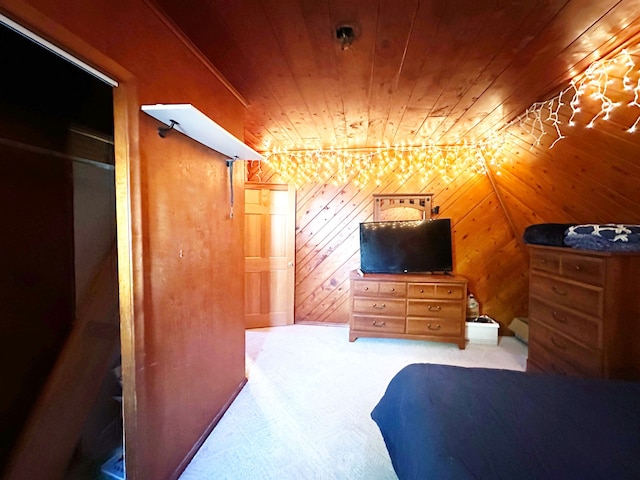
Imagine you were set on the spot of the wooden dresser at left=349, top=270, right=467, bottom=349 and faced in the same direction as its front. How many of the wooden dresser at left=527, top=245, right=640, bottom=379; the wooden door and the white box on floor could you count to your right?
1

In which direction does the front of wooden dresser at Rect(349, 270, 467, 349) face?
toward the camera

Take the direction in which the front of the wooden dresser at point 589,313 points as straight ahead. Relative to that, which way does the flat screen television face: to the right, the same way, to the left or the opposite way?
to the left

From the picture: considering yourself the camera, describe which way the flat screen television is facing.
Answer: facing the viewer

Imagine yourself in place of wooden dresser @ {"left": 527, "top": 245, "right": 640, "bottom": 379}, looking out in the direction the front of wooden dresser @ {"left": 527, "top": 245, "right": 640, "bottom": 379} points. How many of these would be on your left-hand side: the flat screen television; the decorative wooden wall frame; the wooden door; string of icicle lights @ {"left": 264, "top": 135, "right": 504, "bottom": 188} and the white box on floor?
0

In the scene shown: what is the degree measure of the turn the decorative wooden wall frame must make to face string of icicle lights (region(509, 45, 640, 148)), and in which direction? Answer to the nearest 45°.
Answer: approximately 45° to its left

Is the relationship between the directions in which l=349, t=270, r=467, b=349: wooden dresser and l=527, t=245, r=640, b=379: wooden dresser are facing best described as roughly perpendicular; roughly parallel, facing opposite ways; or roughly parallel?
roughly perpendicular

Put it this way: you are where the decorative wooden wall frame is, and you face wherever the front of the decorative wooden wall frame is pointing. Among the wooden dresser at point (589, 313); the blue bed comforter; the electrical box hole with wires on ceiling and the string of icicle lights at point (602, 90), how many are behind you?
0

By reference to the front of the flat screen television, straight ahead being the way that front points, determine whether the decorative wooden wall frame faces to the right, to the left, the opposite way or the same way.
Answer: the same way

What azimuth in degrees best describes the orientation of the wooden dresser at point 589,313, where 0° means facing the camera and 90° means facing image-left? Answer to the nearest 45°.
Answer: approximately 45°

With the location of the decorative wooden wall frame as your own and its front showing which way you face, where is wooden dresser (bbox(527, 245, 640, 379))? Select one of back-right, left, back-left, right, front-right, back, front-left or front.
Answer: front-left

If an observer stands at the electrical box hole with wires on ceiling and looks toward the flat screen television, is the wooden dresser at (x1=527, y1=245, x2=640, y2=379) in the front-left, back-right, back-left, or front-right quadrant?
front-right
